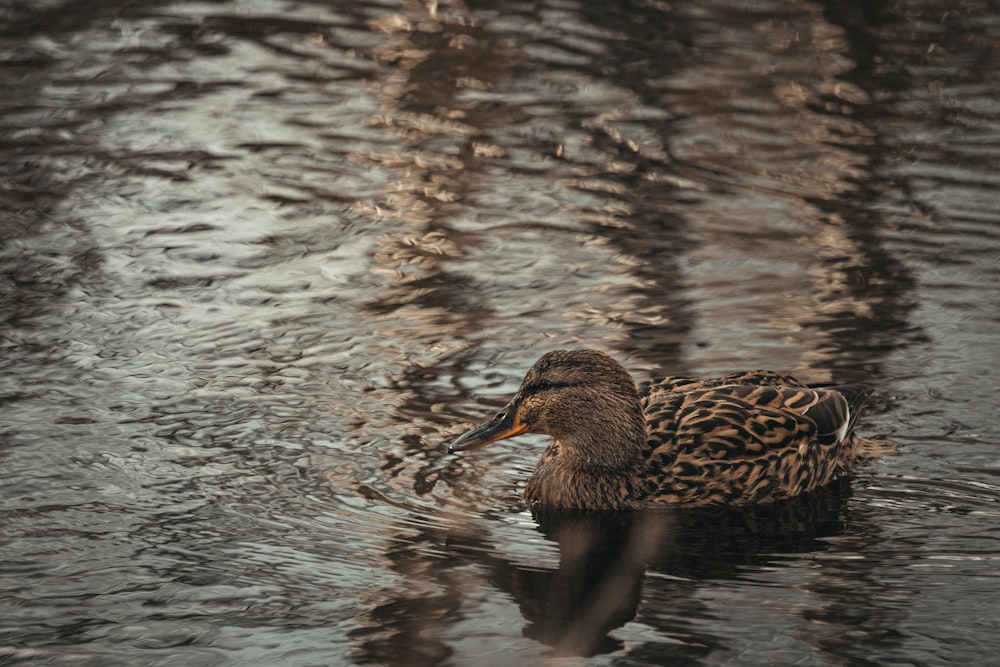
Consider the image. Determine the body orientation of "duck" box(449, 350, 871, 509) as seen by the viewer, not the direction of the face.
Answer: to the viewer's left
